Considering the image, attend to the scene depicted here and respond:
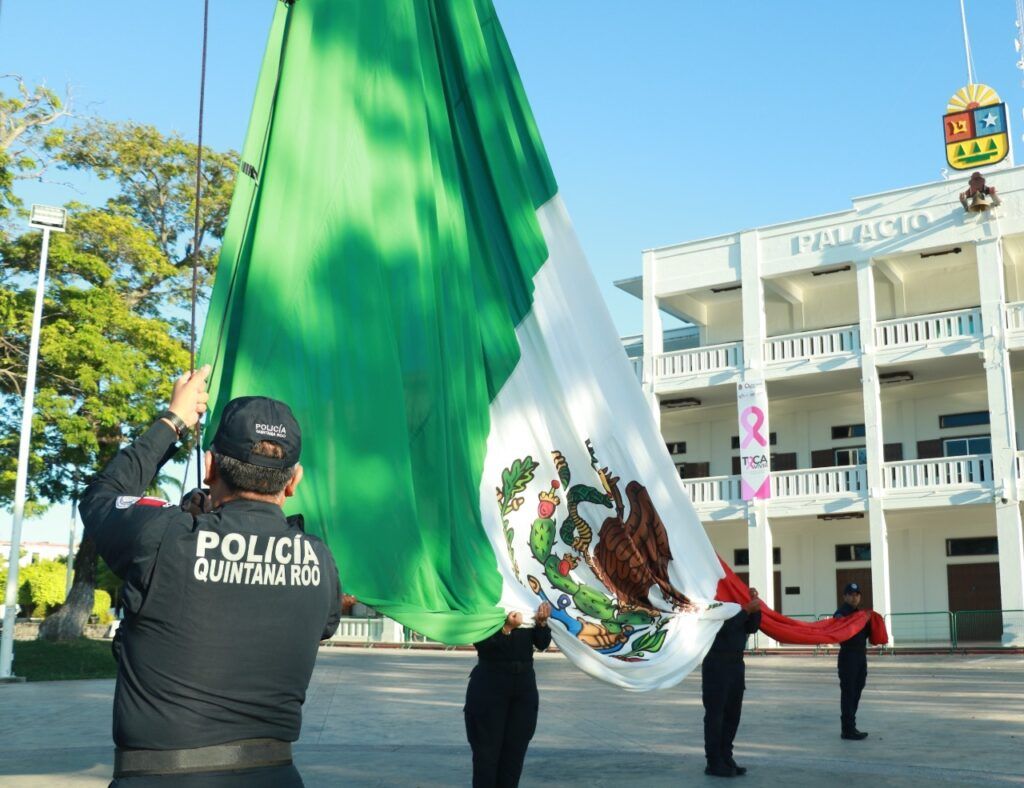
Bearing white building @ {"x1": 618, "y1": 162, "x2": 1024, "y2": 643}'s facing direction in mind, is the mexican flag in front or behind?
in front

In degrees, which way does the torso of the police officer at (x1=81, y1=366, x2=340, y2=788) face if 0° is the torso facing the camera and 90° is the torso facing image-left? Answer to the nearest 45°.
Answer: approximately 135°

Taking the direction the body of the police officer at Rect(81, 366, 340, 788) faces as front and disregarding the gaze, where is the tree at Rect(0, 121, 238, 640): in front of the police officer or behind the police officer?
in front

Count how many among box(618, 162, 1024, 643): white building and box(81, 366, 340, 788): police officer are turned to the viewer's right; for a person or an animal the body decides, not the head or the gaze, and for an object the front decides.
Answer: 0

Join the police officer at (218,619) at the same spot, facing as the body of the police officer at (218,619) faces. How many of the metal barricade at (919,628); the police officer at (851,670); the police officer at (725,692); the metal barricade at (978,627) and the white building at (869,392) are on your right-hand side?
5

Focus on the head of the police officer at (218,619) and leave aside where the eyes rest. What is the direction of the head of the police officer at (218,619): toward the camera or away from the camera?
away from the camera

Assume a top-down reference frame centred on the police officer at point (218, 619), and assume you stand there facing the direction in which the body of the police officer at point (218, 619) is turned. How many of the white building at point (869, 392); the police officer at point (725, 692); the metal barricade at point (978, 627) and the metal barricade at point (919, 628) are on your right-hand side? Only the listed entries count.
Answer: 4

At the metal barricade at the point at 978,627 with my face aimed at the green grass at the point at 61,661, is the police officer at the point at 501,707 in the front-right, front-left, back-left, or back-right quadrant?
front-left

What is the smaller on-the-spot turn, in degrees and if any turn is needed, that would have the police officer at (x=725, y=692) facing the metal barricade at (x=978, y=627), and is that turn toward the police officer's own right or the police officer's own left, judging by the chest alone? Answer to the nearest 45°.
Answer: approximately 90° to the police officer's own left
